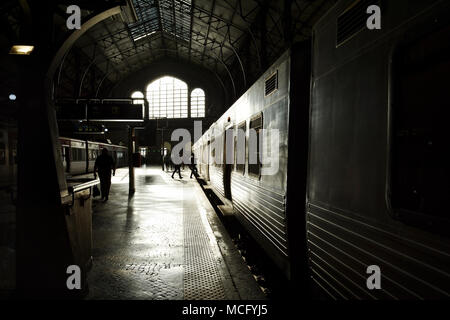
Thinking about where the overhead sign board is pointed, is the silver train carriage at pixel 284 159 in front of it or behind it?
in front

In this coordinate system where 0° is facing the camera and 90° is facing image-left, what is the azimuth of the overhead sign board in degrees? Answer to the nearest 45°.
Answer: approximately 0°

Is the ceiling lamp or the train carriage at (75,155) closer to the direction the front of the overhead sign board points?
the ceiling lamp

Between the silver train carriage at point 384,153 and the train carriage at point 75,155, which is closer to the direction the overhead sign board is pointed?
the silver train carriage

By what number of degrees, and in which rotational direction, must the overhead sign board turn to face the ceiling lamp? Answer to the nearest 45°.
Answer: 0° — it already faces it

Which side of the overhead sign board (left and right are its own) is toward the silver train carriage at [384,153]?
front
